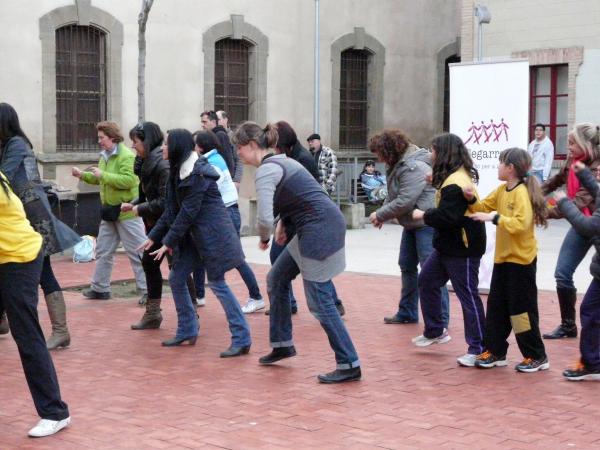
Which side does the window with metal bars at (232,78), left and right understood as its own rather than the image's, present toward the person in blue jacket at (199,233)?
front

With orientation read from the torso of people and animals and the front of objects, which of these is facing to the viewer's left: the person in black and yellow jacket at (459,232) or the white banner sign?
the person in black and yellow jacket

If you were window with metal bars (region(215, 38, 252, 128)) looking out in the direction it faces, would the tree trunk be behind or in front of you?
in front

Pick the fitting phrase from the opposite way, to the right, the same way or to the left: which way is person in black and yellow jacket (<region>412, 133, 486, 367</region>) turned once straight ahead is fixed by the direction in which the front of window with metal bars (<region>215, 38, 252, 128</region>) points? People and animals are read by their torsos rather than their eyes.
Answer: to the right

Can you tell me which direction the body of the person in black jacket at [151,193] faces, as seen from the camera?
to the viewer's left

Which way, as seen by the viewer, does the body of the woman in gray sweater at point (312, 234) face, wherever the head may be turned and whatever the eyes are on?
to the viewer's left

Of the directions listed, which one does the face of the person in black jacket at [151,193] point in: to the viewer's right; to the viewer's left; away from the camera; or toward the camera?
to the viewer's left

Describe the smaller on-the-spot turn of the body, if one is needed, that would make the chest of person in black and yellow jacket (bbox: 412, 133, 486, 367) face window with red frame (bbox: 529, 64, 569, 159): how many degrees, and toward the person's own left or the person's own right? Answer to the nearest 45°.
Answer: approximately 90° to the person's own right

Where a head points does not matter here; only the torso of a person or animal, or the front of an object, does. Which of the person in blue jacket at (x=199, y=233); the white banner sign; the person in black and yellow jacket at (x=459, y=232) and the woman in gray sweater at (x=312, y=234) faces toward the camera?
the white banner sign

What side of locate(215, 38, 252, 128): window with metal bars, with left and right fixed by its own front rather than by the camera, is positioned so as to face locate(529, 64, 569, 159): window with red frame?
left

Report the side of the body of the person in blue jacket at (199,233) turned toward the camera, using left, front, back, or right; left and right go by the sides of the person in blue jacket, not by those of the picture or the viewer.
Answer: left

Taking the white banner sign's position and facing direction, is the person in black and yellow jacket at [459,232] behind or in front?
in front

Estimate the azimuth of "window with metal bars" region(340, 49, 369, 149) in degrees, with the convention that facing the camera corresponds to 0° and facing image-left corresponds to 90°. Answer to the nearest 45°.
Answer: approximately 0°

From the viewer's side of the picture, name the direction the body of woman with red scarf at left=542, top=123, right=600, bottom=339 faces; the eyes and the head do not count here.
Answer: to the viewer's left

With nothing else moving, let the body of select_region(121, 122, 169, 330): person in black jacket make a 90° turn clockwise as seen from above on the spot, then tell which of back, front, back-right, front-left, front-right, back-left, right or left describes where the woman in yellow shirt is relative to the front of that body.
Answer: back

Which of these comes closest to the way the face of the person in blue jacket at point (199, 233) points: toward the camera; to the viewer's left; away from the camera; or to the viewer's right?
to the viewer's left
